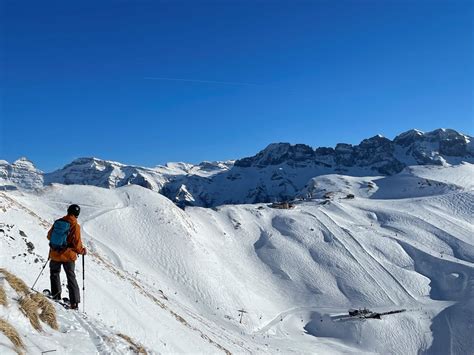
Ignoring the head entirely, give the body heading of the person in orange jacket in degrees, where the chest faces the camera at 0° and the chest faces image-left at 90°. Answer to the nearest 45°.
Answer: approximately 225°
